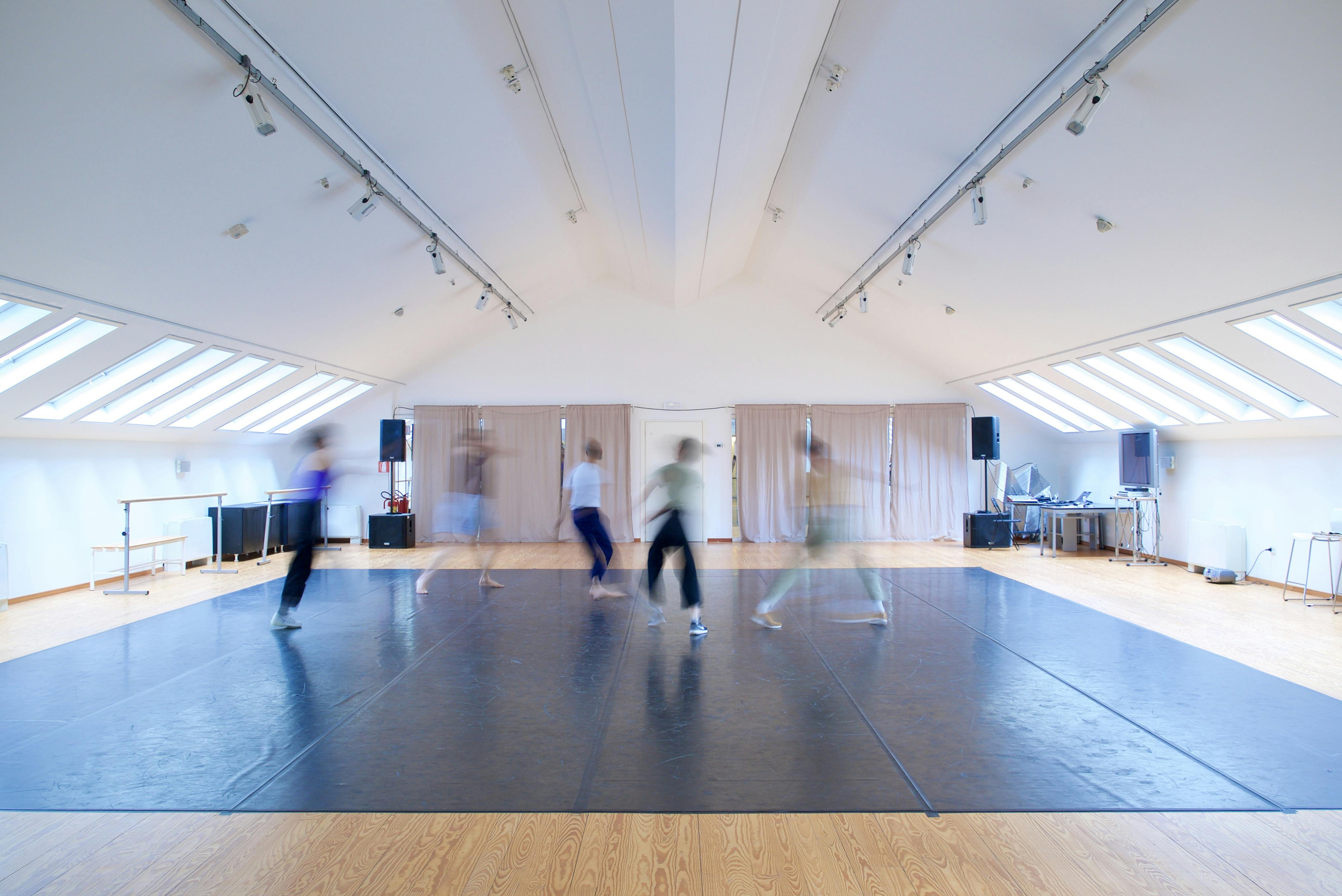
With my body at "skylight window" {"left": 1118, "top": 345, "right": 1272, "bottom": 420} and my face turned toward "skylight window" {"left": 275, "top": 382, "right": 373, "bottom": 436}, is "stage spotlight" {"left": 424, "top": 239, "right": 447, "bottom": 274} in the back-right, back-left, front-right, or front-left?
front-left

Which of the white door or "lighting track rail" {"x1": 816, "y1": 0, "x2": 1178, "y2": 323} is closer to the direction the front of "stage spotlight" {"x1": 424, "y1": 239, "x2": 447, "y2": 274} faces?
the lighting track rail

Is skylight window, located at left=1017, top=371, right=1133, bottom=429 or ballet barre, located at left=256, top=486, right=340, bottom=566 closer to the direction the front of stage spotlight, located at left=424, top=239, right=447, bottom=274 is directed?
the skylight window

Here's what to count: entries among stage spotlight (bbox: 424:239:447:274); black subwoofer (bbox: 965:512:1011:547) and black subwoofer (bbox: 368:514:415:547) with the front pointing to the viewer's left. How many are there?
0

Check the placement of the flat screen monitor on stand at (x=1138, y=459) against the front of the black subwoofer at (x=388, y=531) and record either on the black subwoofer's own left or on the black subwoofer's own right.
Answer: on the black subwoofer's own left

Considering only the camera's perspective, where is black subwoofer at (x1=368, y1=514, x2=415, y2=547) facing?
facing the viewer

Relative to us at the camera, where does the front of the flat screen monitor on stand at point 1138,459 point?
facing the viewer and to the left of the viewer

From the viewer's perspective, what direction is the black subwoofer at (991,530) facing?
toward the camera

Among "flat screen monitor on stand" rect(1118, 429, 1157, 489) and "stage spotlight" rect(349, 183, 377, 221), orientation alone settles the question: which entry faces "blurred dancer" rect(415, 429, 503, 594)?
the flat screen monitor on stand
